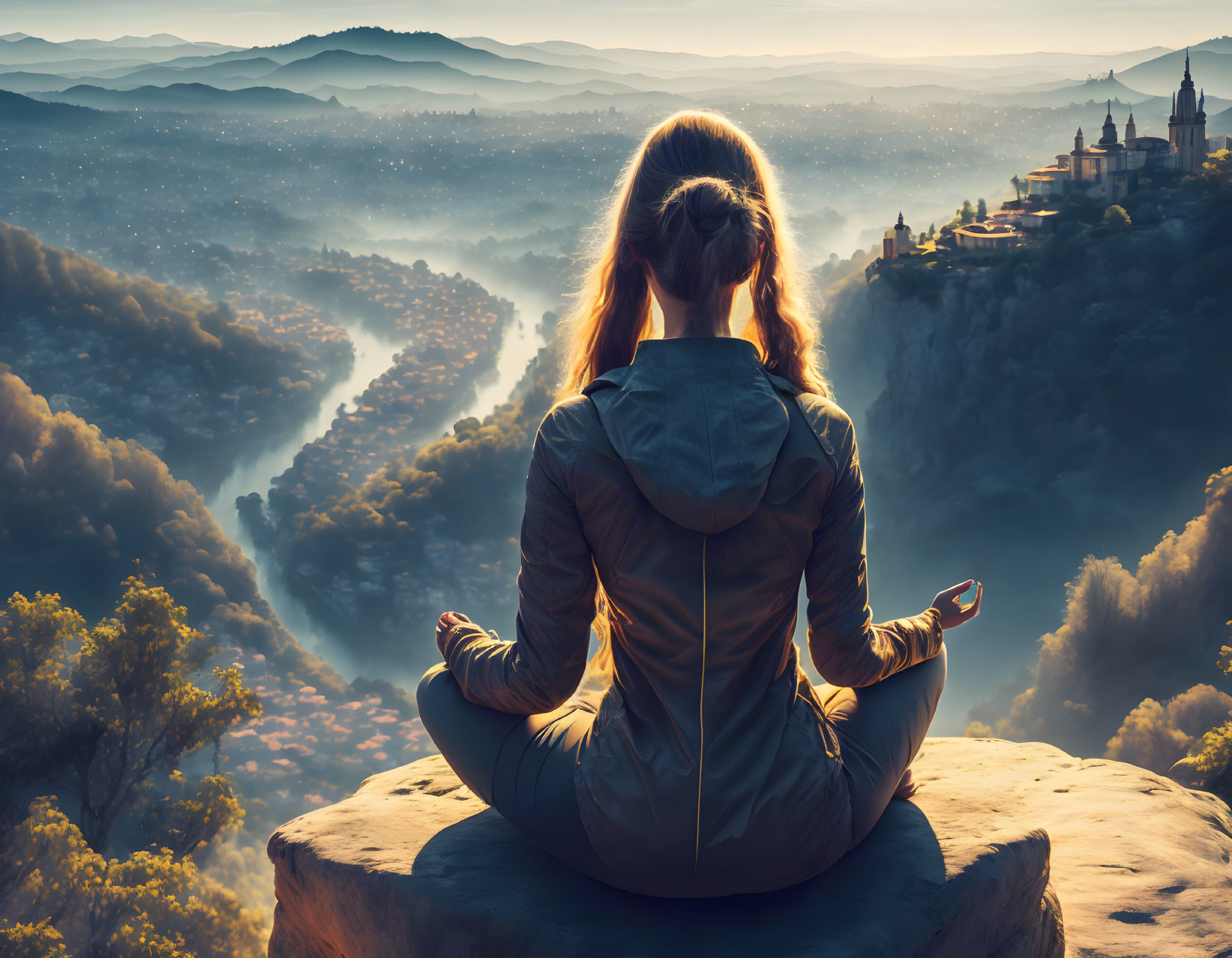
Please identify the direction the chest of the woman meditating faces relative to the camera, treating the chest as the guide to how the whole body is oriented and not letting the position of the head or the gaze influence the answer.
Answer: away from the camera

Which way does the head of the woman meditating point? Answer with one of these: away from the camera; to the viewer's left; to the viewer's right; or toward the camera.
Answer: away from the camera

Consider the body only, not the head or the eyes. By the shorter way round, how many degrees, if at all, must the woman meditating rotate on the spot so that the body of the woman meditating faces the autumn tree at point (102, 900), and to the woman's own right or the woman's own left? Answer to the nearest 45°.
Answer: approximately 45° to the woman's own left

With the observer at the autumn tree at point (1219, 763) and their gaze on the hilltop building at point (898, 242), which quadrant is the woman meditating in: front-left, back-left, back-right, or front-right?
back-left

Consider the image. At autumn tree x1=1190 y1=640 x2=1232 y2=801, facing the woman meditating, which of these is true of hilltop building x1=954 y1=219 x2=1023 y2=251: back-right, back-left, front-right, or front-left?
back-right
